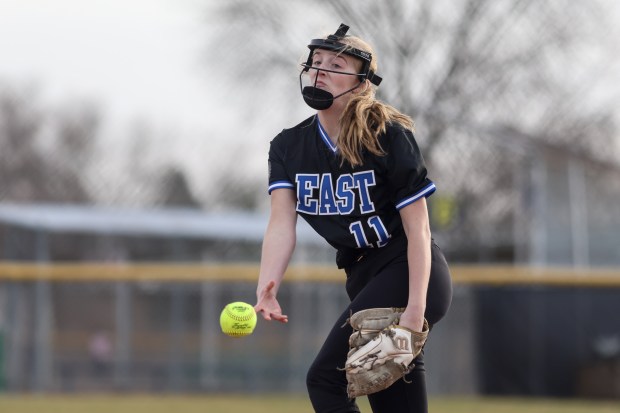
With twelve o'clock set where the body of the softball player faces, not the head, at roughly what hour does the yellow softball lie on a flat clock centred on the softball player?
The yellow softball is roughly at 2 o'clock from the softball player.

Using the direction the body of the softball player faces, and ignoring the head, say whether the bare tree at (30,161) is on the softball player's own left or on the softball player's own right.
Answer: on the softball player's own right

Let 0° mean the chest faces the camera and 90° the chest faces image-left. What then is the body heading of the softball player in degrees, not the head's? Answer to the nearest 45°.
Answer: approximately 45°

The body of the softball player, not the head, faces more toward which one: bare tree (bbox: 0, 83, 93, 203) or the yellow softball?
the yellow softball
